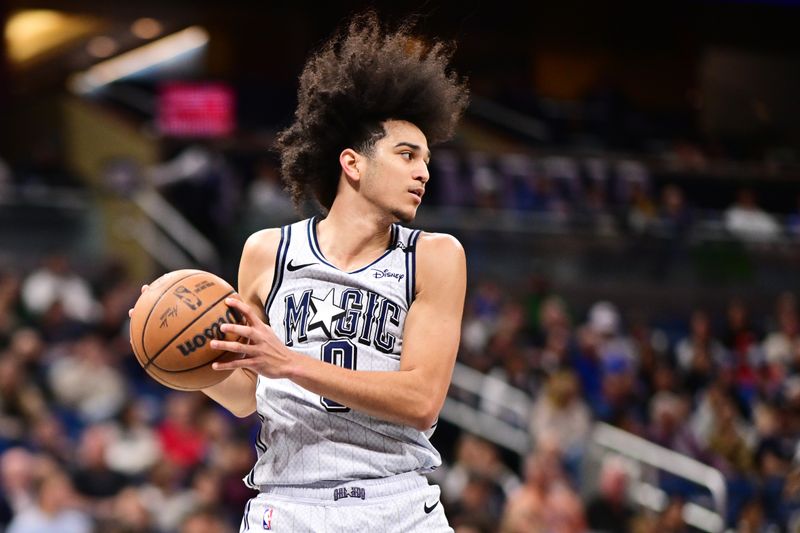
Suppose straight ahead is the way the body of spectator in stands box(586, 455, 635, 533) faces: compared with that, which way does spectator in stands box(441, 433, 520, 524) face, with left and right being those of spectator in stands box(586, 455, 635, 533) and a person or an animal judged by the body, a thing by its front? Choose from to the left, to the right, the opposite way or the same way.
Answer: the same way

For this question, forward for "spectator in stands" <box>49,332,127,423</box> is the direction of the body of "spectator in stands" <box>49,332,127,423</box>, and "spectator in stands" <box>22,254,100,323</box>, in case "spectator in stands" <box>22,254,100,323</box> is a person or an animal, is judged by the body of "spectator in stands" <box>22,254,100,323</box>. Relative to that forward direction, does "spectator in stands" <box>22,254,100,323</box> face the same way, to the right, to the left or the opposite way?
the same way

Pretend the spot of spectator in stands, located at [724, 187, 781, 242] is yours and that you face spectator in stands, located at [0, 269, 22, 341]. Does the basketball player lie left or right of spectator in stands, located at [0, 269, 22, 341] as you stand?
left

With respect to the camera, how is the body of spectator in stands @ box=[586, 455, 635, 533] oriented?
toward the camera

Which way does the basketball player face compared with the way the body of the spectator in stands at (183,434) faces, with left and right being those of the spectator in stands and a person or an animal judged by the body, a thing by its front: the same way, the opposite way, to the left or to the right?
the same way

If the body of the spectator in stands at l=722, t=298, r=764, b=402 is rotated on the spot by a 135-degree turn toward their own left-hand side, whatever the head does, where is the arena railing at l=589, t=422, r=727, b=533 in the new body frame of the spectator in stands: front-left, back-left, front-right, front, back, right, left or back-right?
back-right

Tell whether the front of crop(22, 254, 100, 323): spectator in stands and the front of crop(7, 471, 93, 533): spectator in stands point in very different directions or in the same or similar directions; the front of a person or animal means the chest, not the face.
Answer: same or similar directions

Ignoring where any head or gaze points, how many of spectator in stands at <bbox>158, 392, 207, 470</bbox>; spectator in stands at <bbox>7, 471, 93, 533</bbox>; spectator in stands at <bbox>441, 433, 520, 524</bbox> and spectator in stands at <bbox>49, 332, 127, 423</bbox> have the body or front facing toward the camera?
4

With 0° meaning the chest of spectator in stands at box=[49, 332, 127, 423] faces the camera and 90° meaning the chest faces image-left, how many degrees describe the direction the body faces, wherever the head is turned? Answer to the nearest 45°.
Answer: approximately 0°

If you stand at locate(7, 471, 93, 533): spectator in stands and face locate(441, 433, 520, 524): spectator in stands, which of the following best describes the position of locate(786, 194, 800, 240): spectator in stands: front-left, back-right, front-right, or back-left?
front-left

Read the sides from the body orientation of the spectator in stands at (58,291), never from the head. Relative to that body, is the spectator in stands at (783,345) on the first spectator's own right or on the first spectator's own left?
on the first spectator's own left

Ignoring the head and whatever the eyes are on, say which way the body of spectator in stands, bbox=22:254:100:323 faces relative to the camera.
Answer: toward the camera

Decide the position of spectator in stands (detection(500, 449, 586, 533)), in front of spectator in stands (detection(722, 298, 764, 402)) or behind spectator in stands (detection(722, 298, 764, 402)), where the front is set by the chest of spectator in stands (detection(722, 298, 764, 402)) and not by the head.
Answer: in front
